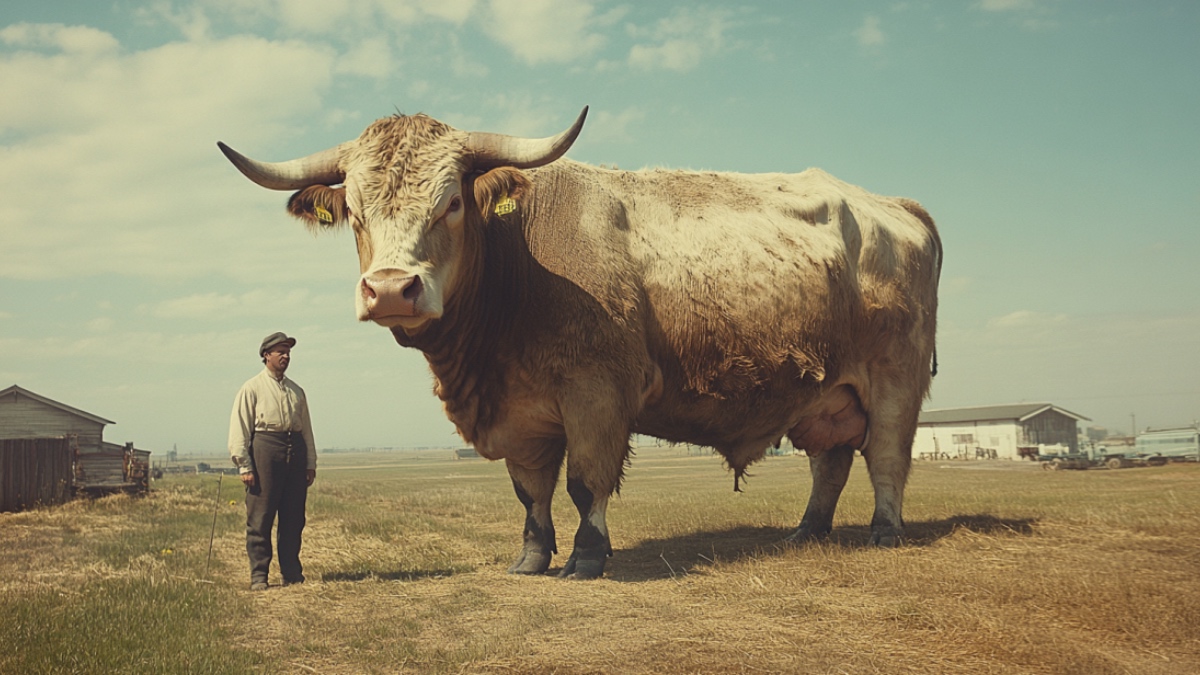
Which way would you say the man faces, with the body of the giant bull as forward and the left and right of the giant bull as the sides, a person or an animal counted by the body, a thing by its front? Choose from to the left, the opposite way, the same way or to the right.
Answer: to the left

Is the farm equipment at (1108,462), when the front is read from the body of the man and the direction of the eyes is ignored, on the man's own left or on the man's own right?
on the man's own left

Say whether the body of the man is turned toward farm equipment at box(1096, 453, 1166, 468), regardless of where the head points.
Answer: no

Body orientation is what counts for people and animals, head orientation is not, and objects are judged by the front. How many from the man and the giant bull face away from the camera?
0

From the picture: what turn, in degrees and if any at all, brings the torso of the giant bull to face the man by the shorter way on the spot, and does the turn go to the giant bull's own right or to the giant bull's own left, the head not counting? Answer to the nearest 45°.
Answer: approximately 45° to the giant bull's own right

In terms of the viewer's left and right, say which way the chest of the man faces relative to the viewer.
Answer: facing the viewer and to the right of the viewer

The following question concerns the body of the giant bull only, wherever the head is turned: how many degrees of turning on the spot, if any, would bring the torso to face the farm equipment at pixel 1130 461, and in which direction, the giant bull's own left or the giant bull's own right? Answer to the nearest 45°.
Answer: approximately 180°

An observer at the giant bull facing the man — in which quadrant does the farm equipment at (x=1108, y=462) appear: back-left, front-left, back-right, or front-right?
back-right

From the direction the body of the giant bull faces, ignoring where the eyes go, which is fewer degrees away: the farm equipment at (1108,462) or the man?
the man

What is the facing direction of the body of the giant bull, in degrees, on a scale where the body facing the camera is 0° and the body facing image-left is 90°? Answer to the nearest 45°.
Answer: approximately 45°

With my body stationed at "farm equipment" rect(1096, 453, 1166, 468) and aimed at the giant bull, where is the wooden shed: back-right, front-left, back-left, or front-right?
front-right

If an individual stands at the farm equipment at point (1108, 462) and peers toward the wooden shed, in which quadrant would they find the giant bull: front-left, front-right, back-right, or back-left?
front-left

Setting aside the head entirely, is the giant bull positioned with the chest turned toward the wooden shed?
no
